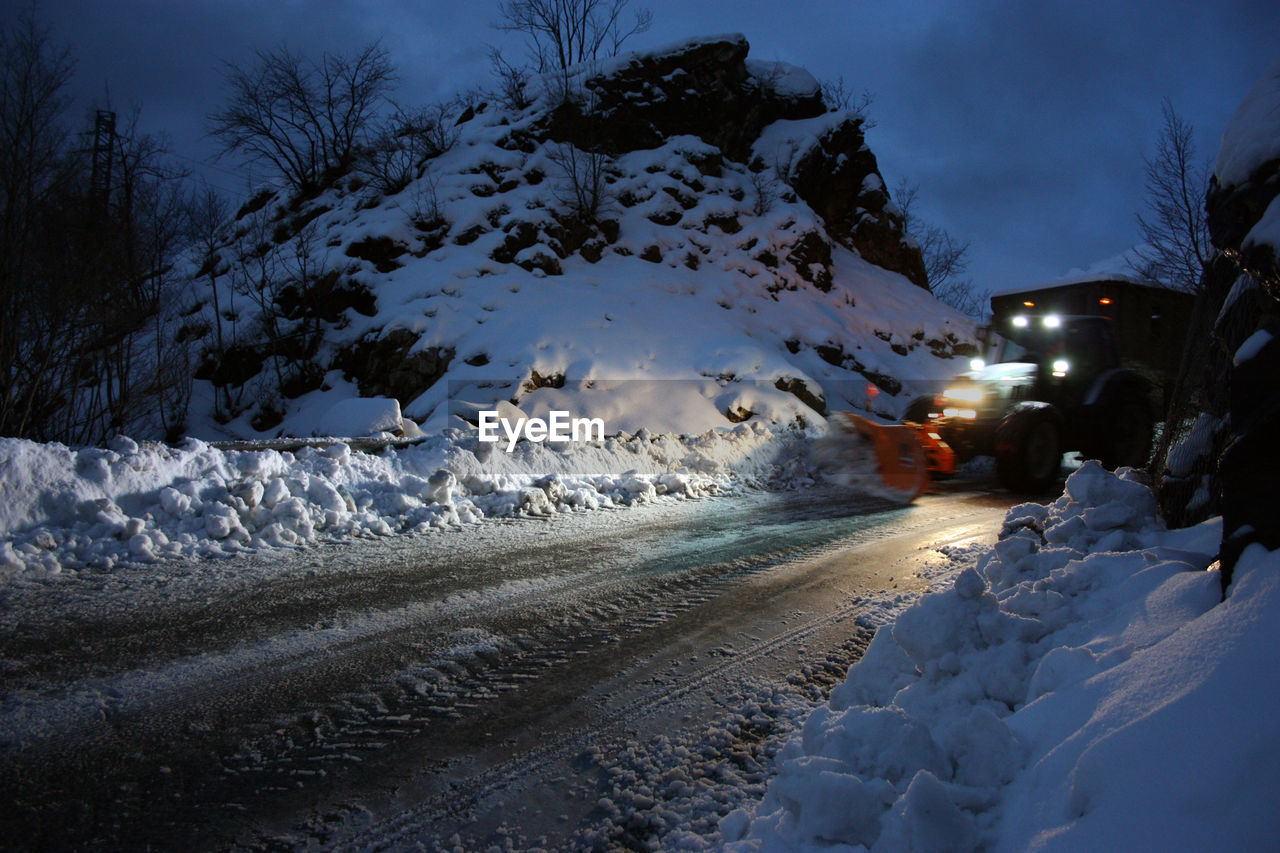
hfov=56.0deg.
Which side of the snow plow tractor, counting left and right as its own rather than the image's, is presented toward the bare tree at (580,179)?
right

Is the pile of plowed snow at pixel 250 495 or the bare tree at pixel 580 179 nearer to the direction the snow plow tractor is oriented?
the pile of plowed snow

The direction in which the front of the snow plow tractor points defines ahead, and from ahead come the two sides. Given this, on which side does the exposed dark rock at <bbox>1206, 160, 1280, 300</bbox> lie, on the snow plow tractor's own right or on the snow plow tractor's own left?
on the snow plow tractor's own left

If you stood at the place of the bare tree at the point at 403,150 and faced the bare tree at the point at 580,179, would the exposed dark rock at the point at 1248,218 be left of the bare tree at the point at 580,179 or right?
right

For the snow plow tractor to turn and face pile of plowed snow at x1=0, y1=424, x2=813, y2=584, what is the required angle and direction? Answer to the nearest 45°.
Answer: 0° — it already faces it

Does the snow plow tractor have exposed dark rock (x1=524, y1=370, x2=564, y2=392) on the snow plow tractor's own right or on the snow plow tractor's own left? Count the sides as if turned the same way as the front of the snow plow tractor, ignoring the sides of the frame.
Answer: on the snow plow tractor's own right

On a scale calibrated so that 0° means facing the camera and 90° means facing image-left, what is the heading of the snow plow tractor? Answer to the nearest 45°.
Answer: approximately 45°
